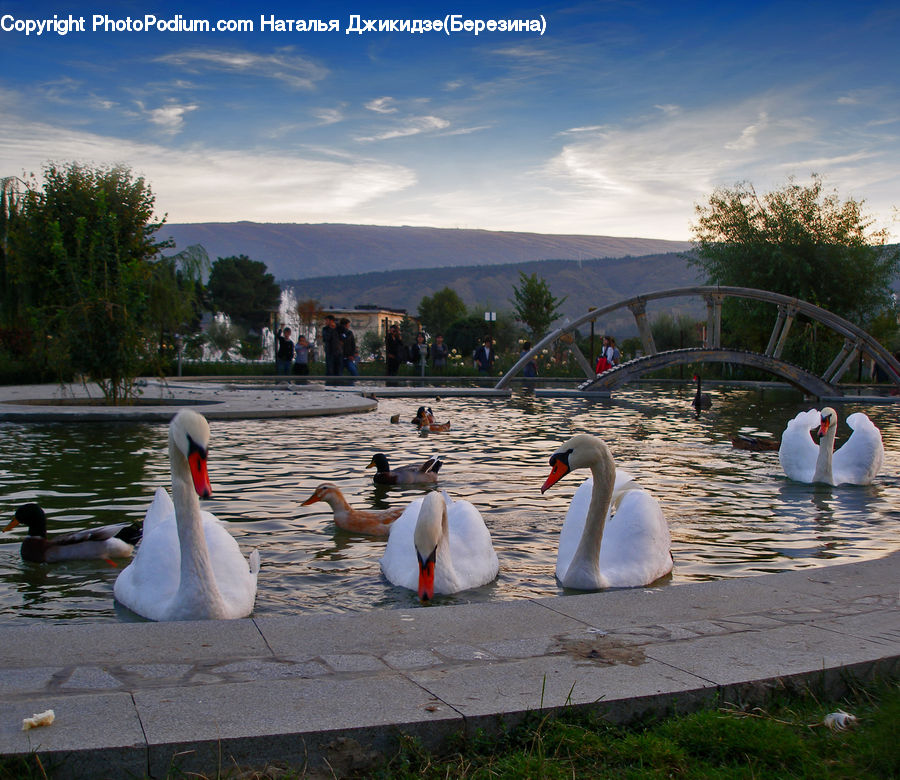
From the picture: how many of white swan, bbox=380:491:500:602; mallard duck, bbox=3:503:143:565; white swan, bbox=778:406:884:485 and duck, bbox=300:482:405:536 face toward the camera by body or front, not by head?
2

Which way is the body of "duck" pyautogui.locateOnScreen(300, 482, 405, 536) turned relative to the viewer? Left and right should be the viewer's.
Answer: facing to the left of the viewer

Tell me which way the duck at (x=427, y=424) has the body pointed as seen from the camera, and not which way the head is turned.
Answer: to the viewer's left

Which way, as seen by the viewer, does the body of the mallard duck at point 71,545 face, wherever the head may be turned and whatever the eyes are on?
to the viewer's left

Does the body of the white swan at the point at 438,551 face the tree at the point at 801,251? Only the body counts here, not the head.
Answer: no

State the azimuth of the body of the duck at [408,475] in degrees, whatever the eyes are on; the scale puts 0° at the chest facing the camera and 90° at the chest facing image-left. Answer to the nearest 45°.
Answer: approximately 90°

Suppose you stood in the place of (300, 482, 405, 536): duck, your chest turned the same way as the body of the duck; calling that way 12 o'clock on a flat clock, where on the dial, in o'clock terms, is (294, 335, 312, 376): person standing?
The person standing is roughly at 3 o'clock from the duck.

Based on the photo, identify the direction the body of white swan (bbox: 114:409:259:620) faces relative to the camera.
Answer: toward the camera

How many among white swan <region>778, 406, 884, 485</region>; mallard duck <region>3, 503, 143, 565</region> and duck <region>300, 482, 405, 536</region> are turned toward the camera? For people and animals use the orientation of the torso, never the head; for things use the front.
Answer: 1

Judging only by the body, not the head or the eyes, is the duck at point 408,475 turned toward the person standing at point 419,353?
no

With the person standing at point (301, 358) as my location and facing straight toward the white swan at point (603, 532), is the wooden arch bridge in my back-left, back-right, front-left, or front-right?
front-left

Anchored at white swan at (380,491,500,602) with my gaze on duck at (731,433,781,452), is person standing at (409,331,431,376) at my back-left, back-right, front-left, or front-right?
front-left

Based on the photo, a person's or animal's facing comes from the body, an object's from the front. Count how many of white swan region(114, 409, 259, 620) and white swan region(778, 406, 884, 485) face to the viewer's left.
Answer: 0

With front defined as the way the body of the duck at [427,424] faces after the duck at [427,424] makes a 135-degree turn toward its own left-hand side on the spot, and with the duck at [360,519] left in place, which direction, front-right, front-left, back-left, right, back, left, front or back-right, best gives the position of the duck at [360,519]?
front-right

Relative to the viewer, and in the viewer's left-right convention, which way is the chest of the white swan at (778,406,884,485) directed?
facing the viewer

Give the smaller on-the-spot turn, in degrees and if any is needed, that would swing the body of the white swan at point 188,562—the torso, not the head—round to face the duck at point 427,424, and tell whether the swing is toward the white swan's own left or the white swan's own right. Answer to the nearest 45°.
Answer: approximately 180°

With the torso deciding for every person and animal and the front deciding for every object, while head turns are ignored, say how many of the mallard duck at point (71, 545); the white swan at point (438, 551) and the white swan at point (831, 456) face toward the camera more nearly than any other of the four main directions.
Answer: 2
